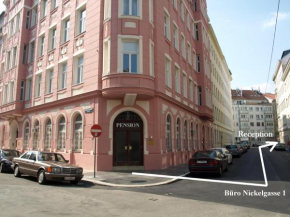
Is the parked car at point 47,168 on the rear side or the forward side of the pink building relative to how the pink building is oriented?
on the forward side

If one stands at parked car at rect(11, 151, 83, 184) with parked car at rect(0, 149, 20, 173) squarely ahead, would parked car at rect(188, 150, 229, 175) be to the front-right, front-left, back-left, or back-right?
back-right

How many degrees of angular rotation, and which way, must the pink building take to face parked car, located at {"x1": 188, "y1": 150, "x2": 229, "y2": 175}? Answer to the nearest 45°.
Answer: approximately 45° to its left

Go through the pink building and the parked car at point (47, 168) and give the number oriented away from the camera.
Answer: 0

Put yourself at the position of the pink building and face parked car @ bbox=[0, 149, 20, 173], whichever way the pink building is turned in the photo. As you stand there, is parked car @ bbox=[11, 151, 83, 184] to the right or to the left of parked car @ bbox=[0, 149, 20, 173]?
left

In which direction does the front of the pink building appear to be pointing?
toward the camera
